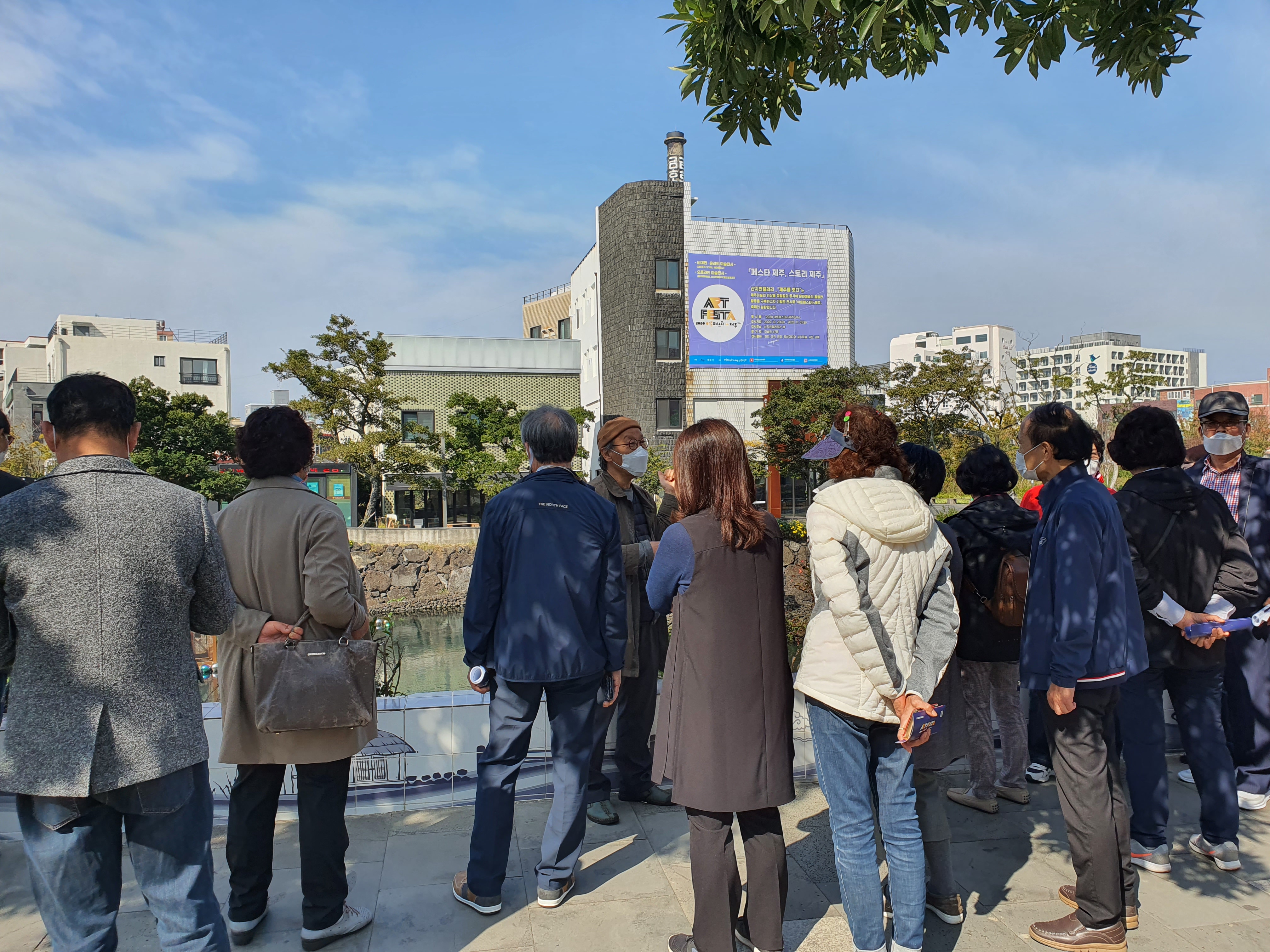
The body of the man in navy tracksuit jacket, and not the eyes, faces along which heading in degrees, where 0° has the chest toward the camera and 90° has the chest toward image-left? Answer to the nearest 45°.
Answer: approximately 90°

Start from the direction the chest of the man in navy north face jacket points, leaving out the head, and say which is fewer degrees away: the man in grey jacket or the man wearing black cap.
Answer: the man wearing black cap

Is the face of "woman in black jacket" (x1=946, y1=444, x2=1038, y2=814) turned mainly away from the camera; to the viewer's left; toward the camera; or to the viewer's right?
away from the camera

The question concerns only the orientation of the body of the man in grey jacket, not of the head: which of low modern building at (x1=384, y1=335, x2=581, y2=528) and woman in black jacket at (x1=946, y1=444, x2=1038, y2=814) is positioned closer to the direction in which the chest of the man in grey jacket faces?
the low modern building

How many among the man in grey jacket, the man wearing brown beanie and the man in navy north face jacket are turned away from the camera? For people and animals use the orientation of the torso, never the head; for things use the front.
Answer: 2

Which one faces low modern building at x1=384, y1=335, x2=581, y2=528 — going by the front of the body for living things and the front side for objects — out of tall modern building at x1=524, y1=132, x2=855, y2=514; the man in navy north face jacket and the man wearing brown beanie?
the man in navy north face jacket

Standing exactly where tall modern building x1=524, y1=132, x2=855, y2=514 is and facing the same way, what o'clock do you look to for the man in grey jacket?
The man in grey jacket is roughly at 12 o'clock from the tall modern building.

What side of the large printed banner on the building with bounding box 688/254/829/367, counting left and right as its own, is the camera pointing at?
front

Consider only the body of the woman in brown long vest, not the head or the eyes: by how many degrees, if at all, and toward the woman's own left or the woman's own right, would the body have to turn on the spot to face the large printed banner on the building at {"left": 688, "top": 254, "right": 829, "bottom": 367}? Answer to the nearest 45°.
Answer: approximately 45° to the woman's own right

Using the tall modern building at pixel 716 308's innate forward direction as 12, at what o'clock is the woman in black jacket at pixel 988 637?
The woman in black jacket is roughly at 12 o'clock from the tall modern building.

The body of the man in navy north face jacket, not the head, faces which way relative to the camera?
away from the camera

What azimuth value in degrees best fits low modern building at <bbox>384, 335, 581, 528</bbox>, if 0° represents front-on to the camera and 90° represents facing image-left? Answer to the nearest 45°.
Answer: approximately 0°

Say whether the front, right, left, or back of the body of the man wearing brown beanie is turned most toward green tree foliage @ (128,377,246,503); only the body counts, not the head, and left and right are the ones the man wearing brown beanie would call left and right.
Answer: back

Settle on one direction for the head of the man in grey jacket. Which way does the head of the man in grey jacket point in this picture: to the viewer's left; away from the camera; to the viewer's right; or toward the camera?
away from the camera

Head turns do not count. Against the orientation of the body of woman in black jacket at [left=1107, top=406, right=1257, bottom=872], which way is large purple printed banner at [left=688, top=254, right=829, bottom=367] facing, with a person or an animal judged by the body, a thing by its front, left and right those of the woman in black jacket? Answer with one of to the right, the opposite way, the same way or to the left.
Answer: the opposite way

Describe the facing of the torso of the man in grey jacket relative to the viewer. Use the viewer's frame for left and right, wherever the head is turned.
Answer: facing away from the viewer

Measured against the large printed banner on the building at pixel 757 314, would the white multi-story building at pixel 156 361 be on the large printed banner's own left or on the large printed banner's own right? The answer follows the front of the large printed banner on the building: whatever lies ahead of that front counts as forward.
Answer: on the large printed banner's own right

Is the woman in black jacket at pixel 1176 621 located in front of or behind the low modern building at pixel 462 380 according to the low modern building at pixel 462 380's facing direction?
in front

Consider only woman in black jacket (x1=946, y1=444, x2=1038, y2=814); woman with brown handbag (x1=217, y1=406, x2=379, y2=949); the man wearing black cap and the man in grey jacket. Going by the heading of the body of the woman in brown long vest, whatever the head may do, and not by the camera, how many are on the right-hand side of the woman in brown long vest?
2

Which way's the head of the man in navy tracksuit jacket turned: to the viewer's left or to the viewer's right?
to the viewer's left

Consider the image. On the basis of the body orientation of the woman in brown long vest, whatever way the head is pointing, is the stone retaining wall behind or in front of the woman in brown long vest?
in front
